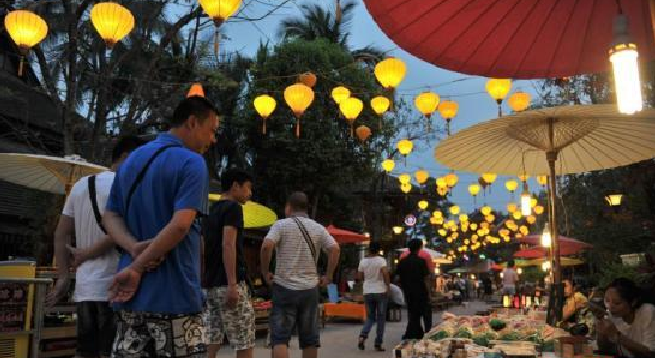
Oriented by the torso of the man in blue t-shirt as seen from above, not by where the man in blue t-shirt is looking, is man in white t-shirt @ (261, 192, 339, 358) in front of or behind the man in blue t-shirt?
in front

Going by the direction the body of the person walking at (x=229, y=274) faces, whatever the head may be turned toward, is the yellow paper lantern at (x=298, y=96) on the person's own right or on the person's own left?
on the person's own left

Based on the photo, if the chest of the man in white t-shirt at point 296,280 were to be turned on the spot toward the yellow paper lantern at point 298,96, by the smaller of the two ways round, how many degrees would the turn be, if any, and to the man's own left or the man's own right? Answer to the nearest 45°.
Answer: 0° — they already face it

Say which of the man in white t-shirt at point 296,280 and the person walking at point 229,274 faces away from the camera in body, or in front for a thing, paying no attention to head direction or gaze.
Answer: the man in white t-shirt

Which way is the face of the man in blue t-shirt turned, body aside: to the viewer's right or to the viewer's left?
to the viewer's right

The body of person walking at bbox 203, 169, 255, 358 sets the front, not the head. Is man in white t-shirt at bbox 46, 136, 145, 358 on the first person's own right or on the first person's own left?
on the first person's own right

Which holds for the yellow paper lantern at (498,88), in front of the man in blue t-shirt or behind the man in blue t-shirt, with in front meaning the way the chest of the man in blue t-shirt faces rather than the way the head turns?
in front

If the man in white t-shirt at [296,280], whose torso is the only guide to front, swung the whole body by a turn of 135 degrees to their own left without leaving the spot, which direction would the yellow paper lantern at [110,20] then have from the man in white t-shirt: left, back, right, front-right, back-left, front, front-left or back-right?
right

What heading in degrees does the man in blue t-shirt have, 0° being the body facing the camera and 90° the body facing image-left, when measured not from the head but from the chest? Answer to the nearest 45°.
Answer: approximately 225°

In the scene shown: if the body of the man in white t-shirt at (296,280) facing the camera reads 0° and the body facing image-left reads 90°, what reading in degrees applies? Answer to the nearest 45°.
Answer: approximately 180°
